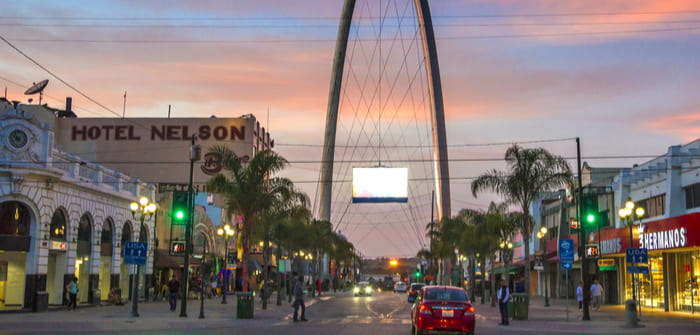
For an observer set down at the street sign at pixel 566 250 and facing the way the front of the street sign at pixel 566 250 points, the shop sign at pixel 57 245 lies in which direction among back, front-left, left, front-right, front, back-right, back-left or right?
right

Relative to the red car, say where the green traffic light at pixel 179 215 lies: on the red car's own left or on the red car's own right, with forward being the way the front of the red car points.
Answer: on the red car's own left

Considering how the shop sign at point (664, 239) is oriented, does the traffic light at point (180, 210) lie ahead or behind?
ahead

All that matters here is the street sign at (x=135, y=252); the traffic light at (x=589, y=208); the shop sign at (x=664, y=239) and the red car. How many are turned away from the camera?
1

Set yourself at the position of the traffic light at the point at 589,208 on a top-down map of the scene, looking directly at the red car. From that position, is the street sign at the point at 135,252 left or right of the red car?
right

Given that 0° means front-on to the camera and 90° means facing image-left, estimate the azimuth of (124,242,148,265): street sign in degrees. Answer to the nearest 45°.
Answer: approximately 0°

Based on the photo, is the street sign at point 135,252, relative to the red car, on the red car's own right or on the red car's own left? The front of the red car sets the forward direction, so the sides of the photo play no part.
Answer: on the red car's own left

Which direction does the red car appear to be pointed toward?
away from the camera

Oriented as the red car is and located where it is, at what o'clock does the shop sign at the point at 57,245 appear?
The shop sign is roughly at 10 o'clock from the red car.

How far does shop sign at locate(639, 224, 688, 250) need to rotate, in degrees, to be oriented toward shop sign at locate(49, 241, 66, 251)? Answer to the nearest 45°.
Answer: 0° — it already faces it

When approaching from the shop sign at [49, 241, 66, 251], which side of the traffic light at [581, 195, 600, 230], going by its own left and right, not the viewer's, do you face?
right
